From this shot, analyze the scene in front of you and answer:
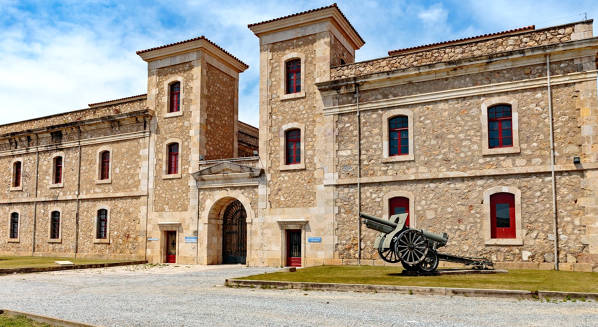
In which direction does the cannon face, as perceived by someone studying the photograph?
facing the viewer and to the left of the viewer

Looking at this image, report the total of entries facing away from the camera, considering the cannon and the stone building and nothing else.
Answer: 0

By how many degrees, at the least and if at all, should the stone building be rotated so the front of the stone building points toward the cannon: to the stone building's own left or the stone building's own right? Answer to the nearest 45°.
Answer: approximately 45° to the stone building's own left
